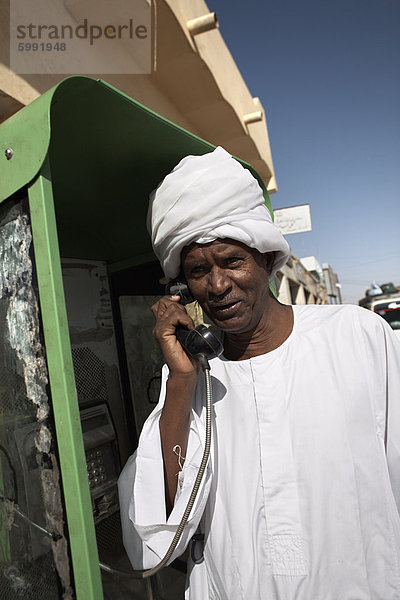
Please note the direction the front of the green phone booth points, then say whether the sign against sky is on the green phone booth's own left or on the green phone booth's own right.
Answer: on the green phone booth's own left

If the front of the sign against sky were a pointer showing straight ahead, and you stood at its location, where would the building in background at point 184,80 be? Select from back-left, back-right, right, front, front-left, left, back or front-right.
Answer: front

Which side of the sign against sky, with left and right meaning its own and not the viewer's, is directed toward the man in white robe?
front

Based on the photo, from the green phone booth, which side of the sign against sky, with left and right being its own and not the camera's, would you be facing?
front

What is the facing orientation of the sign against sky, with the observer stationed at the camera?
facing the viewer

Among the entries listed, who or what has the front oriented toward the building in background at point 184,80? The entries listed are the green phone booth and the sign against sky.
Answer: the sign against sky

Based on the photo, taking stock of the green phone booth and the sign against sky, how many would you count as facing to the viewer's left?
0
